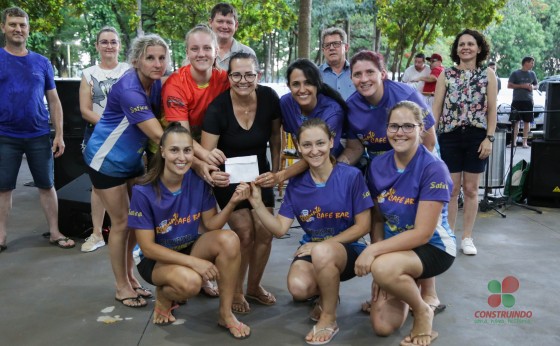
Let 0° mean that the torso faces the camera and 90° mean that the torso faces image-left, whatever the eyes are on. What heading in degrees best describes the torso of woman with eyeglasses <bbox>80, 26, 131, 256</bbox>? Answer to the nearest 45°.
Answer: approximately 0°

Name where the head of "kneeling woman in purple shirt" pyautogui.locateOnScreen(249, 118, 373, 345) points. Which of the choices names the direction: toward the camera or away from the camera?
toward the camera

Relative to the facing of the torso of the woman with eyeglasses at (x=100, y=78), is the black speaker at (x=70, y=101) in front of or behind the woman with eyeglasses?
behind

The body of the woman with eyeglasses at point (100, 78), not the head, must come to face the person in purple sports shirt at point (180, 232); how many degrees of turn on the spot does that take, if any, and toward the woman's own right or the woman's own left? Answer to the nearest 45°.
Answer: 0° — they already face them

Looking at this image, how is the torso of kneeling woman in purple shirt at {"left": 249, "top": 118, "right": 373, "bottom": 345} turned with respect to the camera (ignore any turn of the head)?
toward the camera

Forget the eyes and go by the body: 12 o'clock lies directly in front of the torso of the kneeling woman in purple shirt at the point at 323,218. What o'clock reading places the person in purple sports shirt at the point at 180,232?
the person in purple sports shirt at the point at 180,232 is roughly at 3 o'clock from the kneeling woman in purple shirt at the point at 323,218.

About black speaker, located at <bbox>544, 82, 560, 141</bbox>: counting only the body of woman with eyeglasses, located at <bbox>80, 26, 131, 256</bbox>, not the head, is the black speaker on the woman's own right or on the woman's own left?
on the woman's own left

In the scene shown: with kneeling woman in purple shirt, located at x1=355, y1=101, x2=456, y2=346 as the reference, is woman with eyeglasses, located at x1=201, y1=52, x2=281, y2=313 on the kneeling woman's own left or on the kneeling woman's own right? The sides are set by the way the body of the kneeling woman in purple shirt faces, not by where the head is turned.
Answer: on the kneeling woman's own right

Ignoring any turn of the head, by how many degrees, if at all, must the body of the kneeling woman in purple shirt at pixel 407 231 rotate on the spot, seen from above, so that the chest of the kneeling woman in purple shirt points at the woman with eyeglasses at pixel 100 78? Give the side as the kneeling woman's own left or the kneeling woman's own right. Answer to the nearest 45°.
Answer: approximately 90° to the kneeling woman's own right

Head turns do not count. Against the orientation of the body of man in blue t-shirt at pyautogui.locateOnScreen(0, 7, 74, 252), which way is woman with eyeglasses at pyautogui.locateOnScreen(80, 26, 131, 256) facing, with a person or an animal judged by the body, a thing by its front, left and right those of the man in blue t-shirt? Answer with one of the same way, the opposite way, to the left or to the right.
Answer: the same way

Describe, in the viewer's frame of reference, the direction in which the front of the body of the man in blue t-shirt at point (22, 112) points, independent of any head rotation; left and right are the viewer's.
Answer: facing the viewer

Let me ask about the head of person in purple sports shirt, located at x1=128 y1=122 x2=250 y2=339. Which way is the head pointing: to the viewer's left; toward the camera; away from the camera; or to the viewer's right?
toward the camera

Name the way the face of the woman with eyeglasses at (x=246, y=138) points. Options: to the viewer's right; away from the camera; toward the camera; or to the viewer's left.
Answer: toward the camera

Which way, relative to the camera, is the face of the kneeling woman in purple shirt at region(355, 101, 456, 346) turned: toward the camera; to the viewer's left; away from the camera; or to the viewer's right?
toward the camera

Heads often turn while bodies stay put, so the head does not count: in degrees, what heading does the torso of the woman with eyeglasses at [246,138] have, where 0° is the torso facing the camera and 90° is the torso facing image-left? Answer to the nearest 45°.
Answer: approximately 0°

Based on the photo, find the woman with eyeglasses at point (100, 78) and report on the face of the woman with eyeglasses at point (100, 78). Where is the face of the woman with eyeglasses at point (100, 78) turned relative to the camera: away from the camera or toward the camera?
toward the camera
